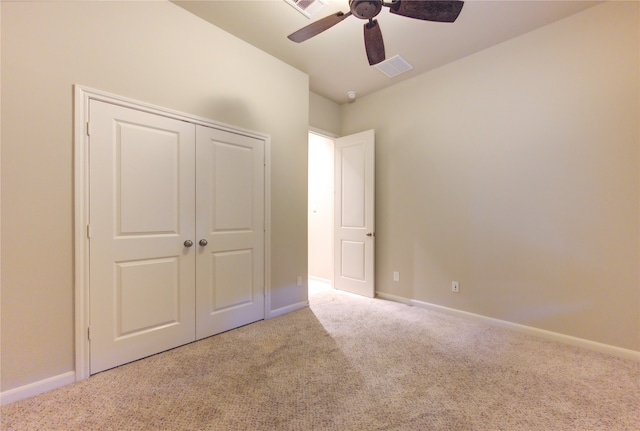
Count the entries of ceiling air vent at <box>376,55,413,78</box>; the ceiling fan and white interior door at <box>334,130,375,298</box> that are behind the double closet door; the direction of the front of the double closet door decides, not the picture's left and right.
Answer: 0

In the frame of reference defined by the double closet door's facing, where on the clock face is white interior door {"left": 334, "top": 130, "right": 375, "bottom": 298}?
The white interior door is roughly at 10 o'clock from the double closet door.

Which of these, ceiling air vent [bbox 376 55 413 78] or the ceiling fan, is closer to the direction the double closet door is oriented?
the ceiling fan

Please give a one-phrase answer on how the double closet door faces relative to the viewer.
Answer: facing the viewer and to the right of the viewer

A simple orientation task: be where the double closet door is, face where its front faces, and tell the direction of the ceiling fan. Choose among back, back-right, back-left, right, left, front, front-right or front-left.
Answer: front

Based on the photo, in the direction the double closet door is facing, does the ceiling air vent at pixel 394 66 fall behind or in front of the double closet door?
in front
